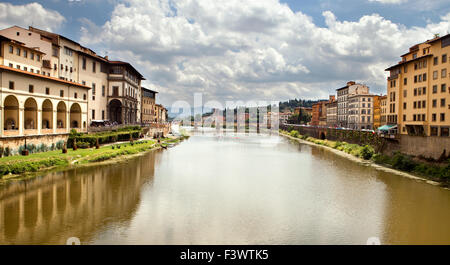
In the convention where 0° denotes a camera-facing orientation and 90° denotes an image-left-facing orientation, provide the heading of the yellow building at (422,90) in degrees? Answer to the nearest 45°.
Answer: approximately 45°
